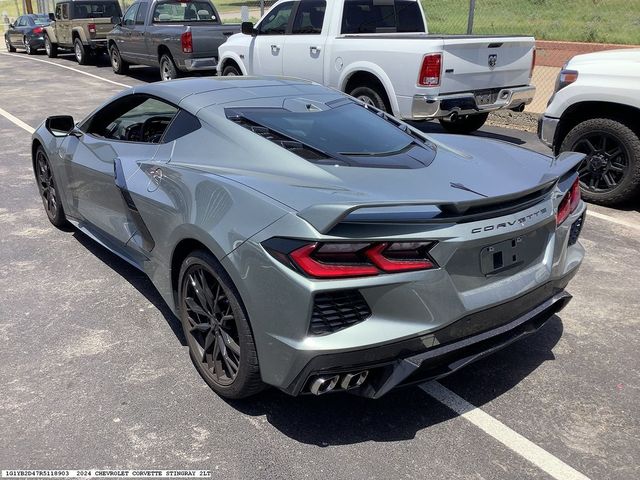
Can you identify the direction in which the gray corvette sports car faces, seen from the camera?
facing away from the viewer and to the left of the viewer

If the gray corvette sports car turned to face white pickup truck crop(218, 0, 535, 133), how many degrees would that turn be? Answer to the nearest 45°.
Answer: approximately 45° to its right

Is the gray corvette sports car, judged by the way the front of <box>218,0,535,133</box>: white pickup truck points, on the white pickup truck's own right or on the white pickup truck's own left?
on the white pickup truck's own left

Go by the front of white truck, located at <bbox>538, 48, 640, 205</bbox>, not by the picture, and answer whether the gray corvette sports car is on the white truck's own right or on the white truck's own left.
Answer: on the white truck's own left

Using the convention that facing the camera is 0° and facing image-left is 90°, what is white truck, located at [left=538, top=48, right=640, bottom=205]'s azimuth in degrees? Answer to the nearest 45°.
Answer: approximately 90°

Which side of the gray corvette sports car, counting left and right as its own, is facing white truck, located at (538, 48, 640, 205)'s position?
right

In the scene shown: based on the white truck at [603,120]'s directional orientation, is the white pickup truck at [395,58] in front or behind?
in front

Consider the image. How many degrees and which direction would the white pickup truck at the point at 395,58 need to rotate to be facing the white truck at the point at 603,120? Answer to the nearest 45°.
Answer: approximately 180°
